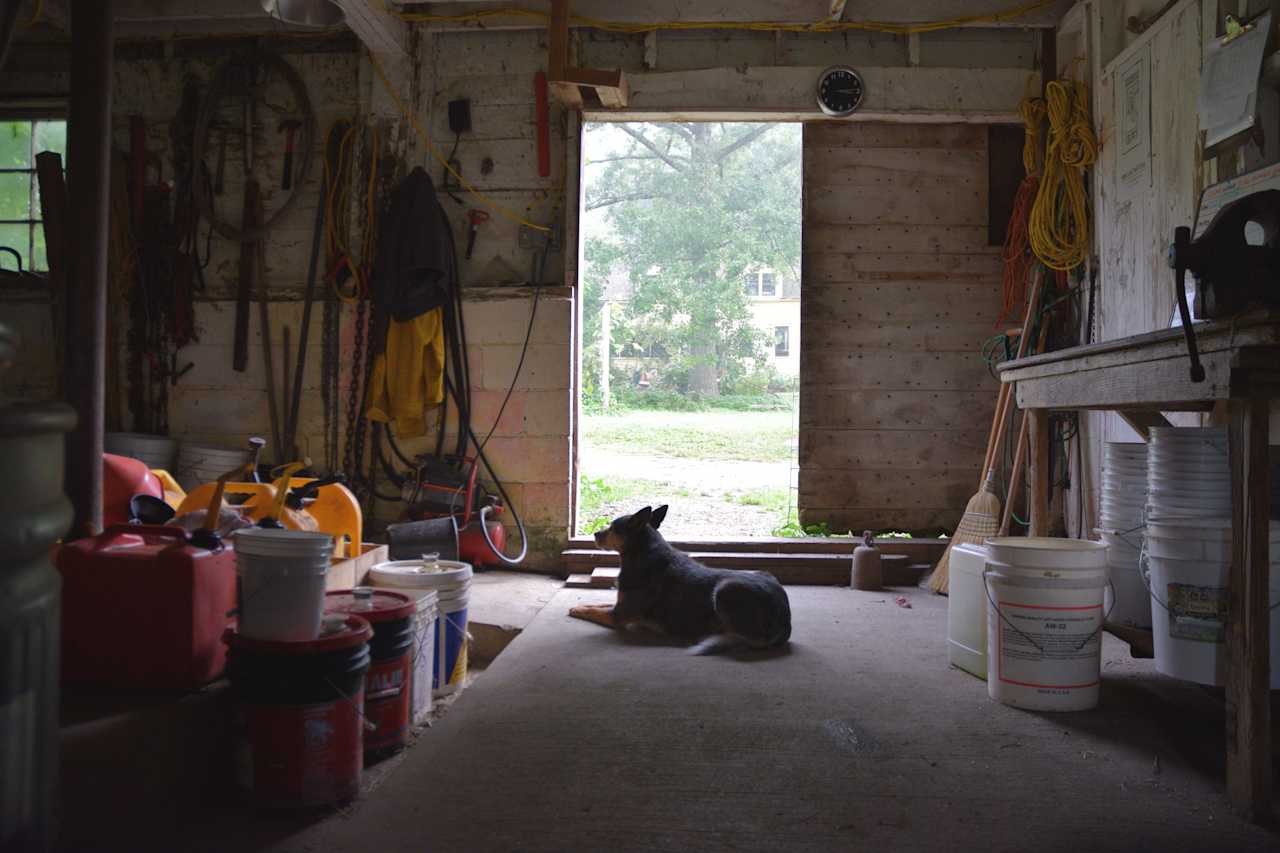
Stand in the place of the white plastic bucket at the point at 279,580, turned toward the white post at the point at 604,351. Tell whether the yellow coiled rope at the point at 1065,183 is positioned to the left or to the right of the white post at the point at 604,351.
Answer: right

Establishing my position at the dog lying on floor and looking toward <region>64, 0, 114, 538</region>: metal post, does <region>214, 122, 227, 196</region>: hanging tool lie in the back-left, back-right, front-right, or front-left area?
front-right

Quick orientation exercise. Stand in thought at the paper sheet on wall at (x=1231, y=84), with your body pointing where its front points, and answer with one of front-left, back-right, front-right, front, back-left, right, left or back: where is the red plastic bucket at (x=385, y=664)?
front

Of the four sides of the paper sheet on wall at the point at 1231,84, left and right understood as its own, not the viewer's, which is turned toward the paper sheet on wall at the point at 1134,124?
right

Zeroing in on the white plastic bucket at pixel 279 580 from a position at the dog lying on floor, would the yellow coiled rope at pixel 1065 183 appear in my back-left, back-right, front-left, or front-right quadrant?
back-left

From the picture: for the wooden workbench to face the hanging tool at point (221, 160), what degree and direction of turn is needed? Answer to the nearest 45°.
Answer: approximately 45° to its right

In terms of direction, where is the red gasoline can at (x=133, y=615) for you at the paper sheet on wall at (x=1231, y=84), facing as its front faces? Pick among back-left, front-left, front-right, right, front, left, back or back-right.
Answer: front

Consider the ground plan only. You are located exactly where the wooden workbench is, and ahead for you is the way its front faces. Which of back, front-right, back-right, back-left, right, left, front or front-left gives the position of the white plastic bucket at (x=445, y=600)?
front-right

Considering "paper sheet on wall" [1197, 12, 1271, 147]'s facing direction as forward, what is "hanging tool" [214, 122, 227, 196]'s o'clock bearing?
The hanging tool is roughly at 1 o'clock from the paper sheet on wall.

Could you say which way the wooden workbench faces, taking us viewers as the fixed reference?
facing the viewer and to the left of the viewer

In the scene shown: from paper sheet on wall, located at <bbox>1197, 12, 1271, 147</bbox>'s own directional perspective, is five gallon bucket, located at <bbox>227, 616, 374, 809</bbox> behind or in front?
in front

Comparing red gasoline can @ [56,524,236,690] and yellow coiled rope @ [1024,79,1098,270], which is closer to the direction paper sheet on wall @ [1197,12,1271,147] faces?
the red gasoline can

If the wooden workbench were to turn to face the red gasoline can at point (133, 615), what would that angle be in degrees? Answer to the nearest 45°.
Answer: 0° — it already faces it

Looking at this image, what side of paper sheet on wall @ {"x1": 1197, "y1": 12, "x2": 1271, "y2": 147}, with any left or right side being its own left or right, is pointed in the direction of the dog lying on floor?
front

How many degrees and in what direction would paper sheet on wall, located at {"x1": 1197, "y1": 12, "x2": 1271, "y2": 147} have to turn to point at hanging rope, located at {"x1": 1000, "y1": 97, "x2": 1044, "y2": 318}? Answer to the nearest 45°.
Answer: approximately 90° to its right

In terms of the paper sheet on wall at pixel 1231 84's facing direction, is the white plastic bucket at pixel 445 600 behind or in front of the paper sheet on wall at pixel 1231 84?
in front

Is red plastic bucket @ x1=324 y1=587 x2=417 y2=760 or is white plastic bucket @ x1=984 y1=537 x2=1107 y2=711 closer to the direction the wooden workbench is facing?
the red plastic bucket

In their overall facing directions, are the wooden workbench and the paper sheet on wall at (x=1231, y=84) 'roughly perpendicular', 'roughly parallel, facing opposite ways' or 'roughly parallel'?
roughly parallel
